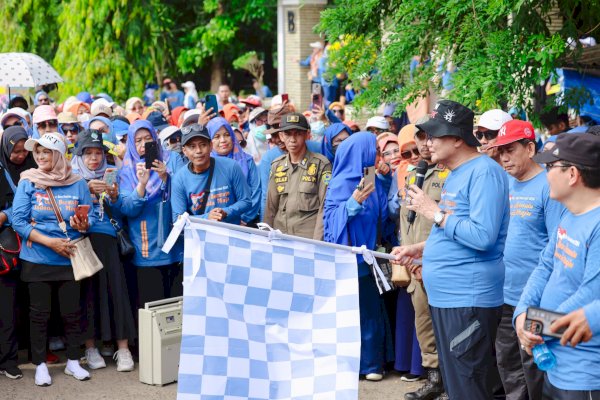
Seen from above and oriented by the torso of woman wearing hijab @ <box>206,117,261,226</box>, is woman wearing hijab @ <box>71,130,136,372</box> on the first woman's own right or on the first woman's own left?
on the first woman's own right

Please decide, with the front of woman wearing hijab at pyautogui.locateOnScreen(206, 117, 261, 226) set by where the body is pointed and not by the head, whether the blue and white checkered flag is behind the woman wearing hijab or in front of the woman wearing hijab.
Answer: in front

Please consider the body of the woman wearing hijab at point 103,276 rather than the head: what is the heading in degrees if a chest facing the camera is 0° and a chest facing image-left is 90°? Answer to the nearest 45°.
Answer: approximately 0°

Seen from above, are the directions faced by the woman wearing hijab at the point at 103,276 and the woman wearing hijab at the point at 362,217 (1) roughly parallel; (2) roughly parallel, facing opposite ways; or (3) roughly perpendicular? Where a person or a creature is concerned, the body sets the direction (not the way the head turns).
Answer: roughly perpendicular

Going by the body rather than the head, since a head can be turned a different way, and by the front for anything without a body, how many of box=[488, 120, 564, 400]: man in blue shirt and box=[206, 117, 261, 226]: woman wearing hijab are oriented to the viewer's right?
0

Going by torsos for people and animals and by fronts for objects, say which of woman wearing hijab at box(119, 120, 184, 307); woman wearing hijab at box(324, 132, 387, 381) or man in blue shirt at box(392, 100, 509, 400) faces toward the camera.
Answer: woman wearing hijab at box(119, 120, 184, 307)

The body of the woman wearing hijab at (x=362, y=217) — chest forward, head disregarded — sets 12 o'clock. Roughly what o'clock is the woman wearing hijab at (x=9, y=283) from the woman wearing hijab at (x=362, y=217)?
the woman wearing hijab at (x=9, y=283) is roughly at 6 o'clock from the woman wearing hijab at (x=362, y=217).

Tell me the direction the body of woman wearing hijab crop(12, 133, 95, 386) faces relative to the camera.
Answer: toward the camera

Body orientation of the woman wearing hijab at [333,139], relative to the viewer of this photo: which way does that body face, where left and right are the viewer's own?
facing the viewer and to the right of the viewer

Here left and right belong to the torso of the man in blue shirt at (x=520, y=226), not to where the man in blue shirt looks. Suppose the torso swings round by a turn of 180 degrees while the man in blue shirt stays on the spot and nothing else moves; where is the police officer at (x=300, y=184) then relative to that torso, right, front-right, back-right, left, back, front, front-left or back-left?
left

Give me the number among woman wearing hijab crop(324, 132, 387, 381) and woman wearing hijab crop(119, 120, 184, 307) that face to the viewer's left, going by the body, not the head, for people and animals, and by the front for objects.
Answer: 0

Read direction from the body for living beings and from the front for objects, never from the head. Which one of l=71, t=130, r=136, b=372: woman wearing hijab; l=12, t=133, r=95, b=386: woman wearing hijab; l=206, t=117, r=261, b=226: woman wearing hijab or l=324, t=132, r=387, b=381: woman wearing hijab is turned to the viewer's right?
l=324, t=132, r=387, b=381: woman wearing hijab

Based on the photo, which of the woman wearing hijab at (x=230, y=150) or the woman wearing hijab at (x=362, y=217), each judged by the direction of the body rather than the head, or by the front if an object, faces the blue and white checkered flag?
the woman wearing hijab at (x=230, y=150)

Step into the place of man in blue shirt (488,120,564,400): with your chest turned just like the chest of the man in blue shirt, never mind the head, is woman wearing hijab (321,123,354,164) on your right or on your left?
on your right

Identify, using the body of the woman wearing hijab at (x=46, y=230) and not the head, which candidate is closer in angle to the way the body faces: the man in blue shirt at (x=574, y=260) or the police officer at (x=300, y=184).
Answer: the man in blue shirt

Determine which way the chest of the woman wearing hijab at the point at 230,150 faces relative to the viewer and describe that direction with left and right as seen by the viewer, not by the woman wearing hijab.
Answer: facing the viewer
